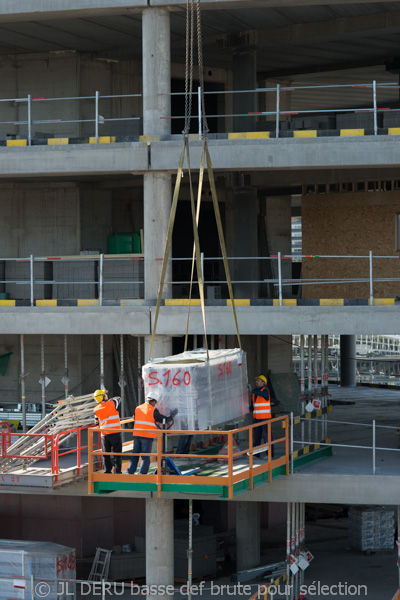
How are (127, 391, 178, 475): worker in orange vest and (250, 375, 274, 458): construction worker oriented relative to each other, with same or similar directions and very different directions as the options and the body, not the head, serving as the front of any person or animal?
very different directions

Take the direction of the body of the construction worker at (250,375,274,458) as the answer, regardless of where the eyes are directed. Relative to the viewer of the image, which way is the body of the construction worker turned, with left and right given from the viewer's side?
facing the viewer and to the left of the viewer

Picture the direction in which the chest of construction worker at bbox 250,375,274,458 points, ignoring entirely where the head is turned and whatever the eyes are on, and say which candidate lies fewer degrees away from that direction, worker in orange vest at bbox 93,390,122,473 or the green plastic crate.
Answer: the worker in orange vest

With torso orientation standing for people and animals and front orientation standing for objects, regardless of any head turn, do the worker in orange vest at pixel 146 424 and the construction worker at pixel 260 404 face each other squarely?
yes

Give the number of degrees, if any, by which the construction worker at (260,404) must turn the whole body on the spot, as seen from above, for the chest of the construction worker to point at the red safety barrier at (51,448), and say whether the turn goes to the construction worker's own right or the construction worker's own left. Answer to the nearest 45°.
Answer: approximately 45° to the construction worker's own right

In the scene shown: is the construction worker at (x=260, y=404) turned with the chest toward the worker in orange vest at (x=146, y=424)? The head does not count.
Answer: yes

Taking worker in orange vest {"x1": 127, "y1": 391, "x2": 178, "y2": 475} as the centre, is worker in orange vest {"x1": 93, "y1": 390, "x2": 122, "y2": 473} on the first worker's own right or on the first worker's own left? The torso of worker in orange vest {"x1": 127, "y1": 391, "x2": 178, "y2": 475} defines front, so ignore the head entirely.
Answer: on the first worker's own left

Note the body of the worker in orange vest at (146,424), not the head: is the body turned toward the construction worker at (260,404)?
yes

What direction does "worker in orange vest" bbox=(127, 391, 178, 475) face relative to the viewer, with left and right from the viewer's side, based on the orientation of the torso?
facing away from the viewer and to the right of the viewer
